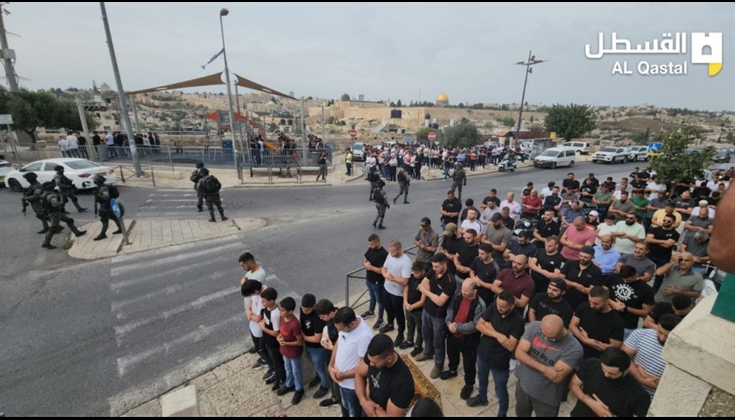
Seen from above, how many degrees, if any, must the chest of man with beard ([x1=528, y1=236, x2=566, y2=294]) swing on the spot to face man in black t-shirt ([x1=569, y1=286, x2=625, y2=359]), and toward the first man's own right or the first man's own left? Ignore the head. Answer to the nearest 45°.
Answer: approximately 45° to the first man's own left

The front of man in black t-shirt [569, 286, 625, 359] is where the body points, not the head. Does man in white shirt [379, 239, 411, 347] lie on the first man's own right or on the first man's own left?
on the first man's own right

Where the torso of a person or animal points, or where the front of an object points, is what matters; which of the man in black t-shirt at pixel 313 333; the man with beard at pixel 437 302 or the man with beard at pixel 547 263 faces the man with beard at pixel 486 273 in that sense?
the man with beard at pixel 547 263

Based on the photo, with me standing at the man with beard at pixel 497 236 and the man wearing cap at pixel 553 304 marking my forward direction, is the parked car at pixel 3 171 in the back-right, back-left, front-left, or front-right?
back-right

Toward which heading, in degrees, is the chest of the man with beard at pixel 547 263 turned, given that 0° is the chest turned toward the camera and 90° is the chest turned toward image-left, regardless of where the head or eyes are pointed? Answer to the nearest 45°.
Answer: approximately 45°

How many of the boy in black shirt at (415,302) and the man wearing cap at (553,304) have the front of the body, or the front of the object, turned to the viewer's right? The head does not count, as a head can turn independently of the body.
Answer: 0

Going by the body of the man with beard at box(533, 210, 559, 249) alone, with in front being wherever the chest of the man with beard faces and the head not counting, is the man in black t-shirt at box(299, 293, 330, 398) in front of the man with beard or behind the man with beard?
in front
